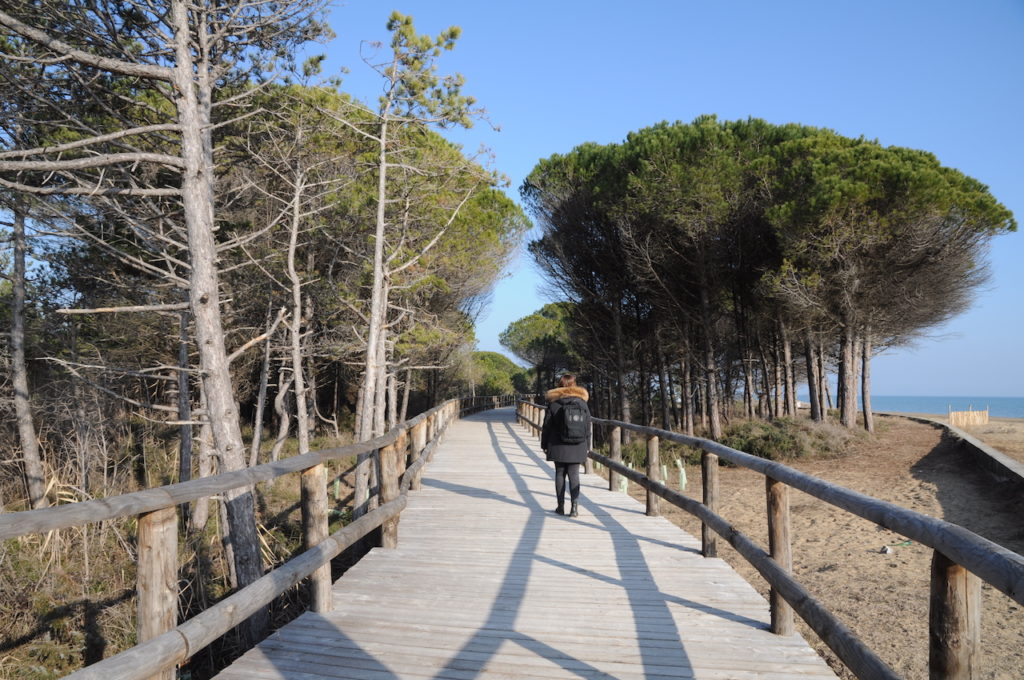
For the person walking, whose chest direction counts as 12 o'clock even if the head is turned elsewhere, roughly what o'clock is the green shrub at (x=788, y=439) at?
The green shrub is roughly at 1 o'clock from the person walking.

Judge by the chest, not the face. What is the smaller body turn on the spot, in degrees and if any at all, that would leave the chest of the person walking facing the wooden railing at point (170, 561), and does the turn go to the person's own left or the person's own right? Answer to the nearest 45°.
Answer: approximately 180°

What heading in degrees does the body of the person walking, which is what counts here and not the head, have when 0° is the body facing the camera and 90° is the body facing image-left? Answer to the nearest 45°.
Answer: approximately 180°

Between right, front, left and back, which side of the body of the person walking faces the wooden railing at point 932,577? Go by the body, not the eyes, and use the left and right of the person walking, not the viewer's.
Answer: back
